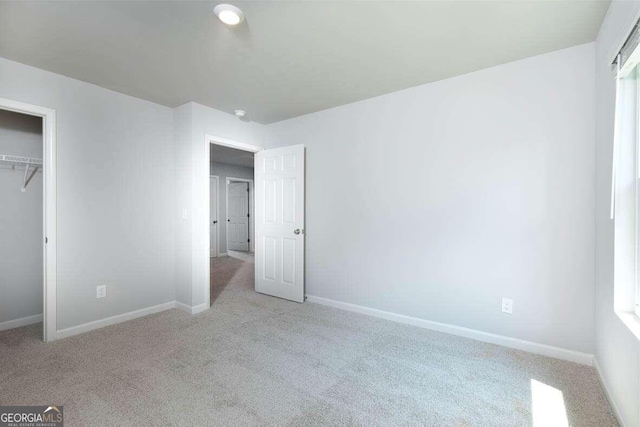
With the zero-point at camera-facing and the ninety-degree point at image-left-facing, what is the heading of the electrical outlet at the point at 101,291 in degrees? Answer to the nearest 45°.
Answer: approximately 0°

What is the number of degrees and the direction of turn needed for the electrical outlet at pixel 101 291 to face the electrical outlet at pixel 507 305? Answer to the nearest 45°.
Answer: approximately 45° to its left

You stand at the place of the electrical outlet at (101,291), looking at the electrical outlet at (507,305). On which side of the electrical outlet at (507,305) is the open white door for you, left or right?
left

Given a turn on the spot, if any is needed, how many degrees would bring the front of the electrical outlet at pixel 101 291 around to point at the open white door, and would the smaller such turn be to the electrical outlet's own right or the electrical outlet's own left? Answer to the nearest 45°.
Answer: approximately 90° to the electrical outlet's own left

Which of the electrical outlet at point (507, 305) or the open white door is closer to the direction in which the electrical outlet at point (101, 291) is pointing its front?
the electrical outlet
